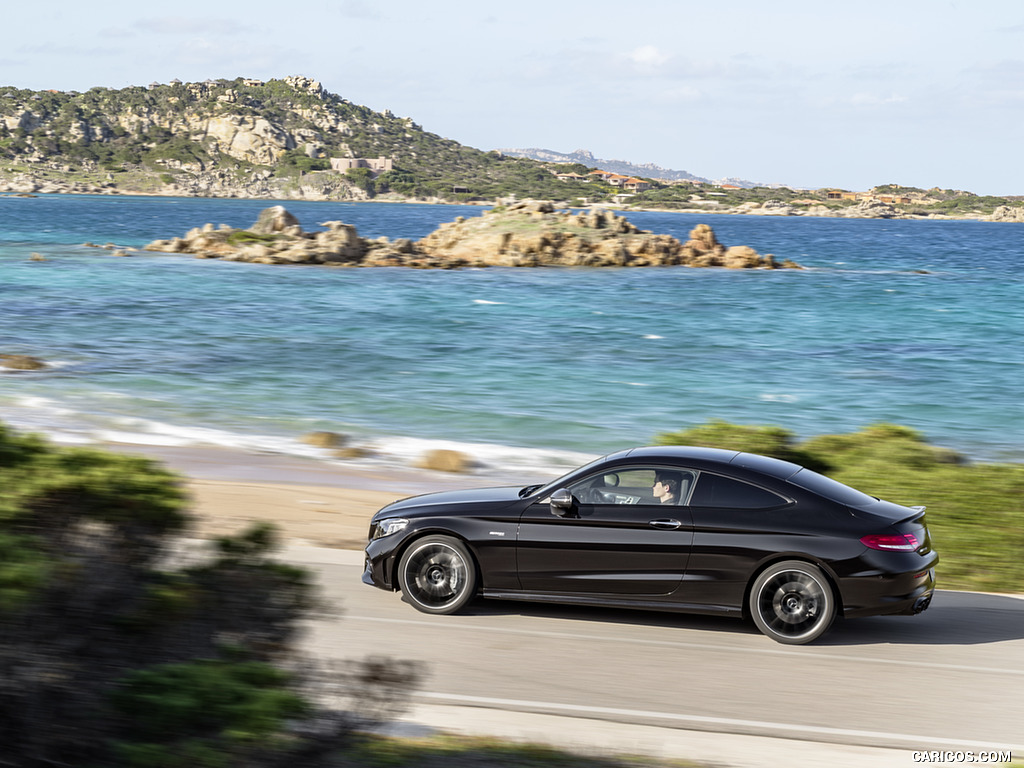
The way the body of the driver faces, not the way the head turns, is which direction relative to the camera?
to the viewer's left

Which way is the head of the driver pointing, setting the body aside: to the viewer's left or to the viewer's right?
to the viewer's left

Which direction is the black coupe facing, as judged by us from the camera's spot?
facing to the left of the viewer
